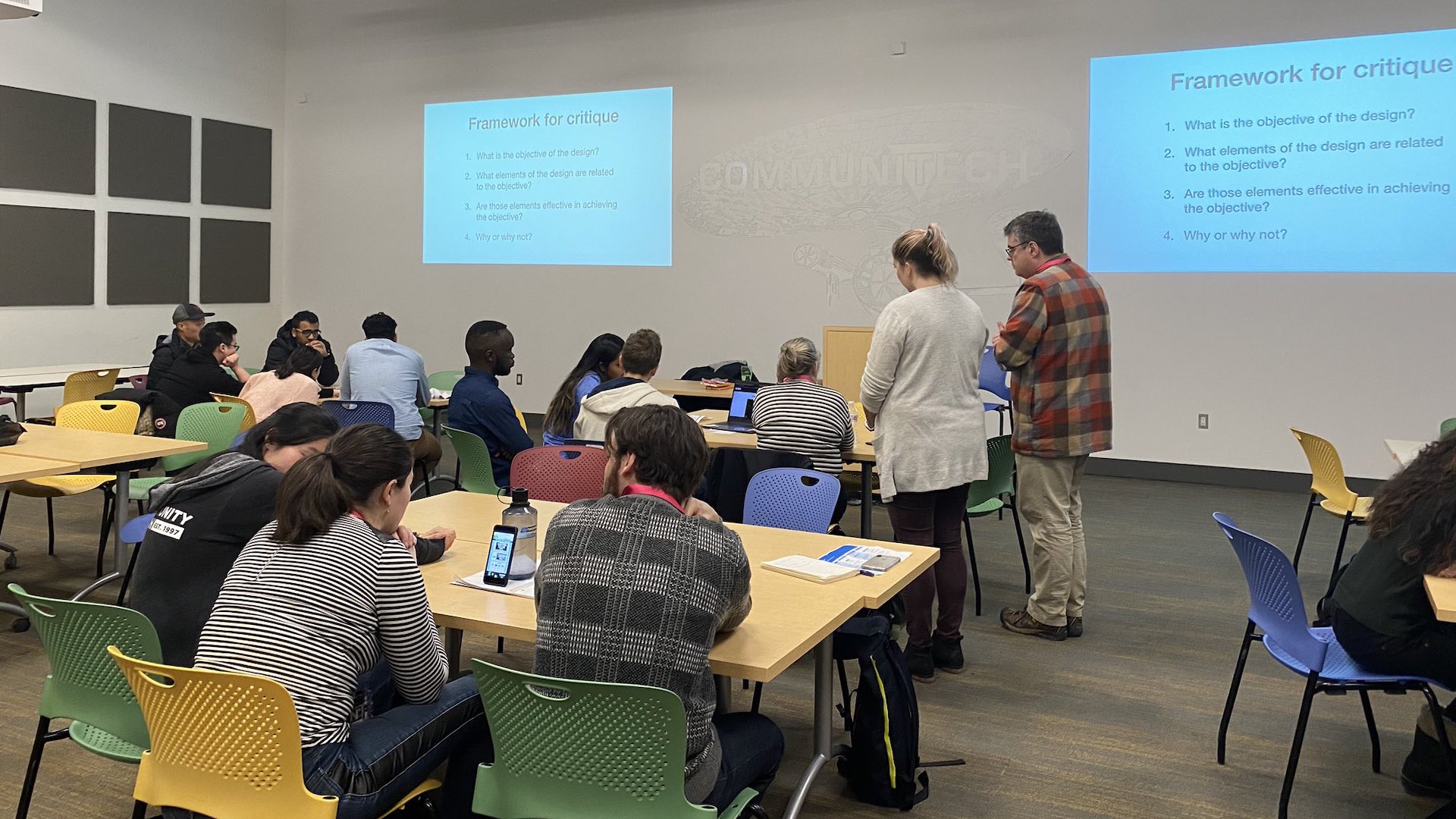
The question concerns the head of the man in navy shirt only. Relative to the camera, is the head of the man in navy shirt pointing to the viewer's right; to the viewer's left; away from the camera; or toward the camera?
to the viewer's right

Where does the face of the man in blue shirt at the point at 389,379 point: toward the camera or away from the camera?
away from the camera

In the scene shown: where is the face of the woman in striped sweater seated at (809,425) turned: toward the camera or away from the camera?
away from the camera

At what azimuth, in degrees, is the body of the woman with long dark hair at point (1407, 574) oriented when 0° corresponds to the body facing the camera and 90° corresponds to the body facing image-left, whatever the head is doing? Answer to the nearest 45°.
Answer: approximately 270°

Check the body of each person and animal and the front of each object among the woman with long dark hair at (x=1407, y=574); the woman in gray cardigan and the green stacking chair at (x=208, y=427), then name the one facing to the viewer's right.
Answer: the woman with long dark hair

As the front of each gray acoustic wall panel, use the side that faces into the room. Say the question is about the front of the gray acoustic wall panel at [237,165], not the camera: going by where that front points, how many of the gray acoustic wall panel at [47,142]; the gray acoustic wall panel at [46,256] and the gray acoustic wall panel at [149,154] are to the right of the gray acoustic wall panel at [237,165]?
3

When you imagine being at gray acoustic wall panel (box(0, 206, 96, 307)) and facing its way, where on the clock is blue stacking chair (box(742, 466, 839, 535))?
The blue stacking chair is roughly at 1 o'clock from the gray acoustic wall panel.

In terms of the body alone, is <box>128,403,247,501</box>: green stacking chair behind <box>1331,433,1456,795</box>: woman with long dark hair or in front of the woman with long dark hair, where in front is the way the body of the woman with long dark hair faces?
behind

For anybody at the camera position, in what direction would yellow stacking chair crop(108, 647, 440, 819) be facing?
facing away from the viewer and to the right of the viewer

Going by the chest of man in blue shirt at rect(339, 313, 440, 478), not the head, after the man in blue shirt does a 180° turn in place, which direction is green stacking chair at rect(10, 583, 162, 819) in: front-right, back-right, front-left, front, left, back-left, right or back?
front
